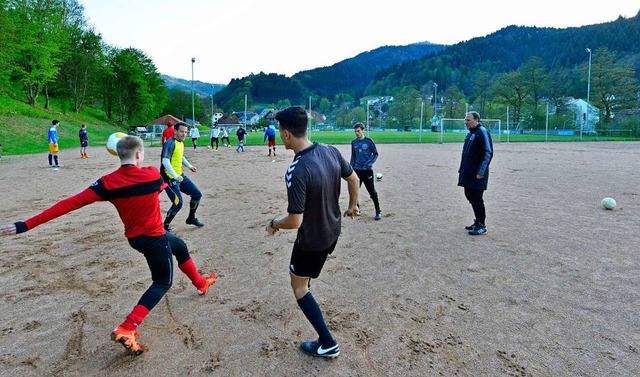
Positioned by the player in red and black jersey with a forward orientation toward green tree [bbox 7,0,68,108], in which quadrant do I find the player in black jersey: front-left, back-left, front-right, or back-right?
back-right

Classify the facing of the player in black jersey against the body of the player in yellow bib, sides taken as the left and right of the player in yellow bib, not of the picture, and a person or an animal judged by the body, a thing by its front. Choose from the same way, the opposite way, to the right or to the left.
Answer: the opposite way

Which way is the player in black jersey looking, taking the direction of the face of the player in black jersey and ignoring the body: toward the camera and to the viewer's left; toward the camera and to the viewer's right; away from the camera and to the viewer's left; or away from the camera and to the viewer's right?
away from the camera and to the viewer's left

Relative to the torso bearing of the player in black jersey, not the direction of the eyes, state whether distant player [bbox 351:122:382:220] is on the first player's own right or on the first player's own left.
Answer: on the first player's own right

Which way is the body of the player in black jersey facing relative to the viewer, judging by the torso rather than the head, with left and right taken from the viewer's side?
facing away from the viewer and to the left of the viewer

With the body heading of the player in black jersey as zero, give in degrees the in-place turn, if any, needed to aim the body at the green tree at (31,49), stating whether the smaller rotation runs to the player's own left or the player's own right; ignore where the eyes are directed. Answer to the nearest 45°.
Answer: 0° — they already face it
